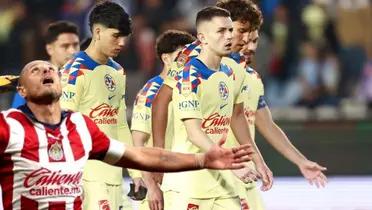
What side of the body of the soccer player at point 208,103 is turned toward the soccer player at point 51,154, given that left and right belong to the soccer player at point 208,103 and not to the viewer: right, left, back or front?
right

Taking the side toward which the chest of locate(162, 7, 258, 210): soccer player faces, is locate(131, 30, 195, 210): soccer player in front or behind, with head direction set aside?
behind

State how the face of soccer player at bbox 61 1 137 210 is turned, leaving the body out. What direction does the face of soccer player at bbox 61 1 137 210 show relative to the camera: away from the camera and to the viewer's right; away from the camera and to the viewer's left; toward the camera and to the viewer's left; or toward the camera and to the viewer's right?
toward the camera and to the viewer's right

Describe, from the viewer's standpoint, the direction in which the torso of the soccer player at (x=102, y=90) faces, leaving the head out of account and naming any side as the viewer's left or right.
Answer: facing the viewer and to the right of the viewer

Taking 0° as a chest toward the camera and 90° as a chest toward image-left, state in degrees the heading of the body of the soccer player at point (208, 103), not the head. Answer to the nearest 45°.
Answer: approximately 315°

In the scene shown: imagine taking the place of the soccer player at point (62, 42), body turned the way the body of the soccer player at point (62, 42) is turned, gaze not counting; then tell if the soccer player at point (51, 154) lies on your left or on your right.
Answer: on your right
